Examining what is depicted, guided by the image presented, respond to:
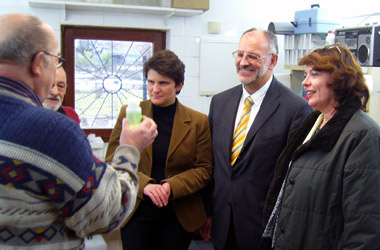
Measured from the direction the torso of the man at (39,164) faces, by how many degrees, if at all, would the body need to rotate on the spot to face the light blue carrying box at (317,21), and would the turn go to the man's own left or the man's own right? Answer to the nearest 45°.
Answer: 0° — they already face it

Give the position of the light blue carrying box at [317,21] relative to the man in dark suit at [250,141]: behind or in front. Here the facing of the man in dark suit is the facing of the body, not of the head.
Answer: behind

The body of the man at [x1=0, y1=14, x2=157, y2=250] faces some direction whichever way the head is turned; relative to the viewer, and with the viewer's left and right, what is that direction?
facing away from the viewer and to the right of the viewer

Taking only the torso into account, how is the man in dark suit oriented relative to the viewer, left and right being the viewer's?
facing the viewer and to the left of the viewer

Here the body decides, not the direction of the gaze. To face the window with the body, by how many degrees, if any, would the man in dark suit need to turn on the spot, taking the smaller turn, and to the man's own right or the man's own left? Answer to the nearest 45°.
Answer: approximately 90° to the man's own right

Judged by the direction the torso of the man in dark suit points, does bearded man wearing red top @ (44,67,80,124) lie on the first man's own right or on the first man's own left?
on the first man's own right

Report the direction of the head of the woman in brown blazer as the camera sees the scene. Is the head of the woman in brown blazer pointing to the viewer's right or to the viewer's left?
to the viewer's left

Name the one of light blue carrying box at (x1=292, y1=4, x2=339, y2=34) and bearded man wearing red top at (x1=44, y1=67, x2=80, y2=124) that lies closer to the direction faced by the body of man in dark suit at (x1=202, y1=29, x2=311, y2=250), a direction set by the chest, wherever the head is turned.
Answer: the bearded man wearing red top

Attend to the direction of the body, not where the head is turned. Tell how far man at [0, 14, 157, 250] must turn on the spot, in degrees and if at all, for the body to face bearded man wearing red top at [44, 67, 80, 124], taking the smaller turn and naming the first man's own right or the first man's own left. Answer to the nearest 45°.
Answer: approximately 45° to the first man's own left

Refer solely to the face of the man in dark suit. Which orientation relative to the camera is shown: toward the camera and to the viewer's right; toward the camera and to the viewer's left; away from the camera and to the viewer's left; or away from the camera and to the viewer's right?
toward the camera and to the viewer's left
